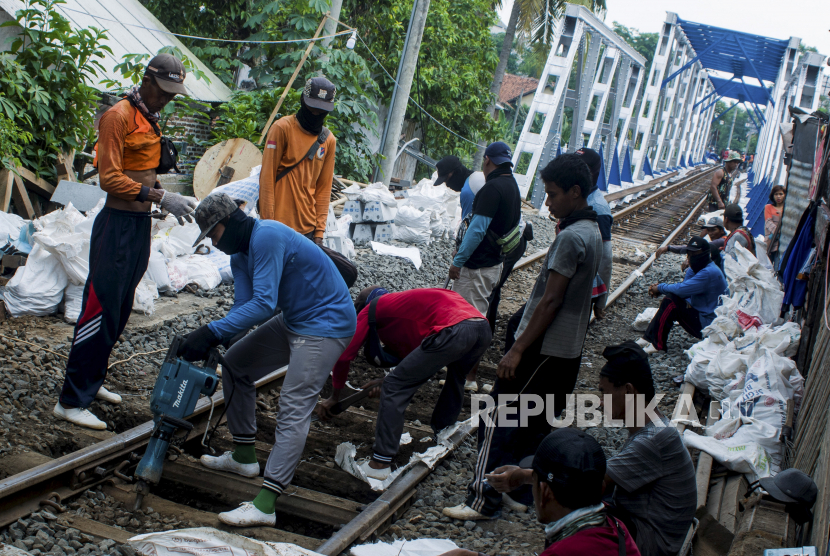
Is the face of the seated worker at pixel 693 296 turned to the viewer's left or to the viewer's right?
to the viewer's left

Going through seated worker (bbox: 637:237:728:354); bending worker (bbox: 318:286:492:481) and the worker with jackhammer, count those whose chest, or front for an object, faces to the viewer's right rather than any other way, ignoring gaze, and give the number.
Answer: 0

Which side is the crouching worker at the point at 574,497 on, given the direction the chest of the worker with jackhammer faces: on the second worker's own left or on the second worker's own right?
on the second worker's own left

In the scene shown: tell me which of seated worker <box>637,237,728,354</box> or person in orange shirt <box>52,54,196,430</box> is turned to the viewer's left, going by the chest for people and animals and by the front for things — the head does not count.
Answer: the seated worker

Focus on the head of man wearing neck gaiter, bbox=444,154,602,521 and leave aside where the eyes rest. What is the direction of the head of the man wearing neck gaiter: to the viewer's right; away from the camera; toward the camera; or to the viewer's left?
to the viewer's left

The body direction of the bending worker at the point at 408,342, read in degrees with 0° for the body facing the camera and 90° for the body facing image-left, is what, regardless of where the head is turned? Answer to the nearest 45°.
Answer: approximately 90°

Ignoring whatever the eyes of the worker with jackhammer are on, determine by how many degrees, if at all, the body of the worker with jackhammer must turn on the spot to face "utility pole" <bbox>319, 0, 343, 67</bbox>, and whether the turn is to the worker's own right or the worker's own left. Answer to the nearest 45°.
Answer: approximately 90° to the worker's own right

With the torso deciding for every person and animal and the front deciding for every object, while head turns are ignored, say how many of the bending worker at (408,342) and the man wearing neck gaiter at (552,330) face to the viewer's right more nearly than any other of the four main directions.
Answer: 0

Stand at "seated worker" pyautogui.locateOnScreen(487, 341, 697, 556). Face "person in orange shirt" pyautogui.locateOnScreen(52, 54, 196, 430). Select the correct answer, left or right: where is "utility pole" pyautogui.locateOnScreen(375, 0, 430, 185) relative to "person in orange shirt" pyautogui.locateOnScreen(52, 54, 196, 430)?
right

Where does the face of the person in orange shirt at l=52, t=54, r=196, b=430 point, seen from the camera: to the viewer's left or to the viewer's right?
to the viewer's right

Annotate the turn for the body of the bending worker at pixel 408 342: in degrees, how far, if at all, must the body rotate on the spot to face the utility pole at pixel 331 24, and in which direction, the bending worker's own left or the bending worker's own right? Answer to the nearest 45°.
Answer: approximately 90° to the bending worker's own right
